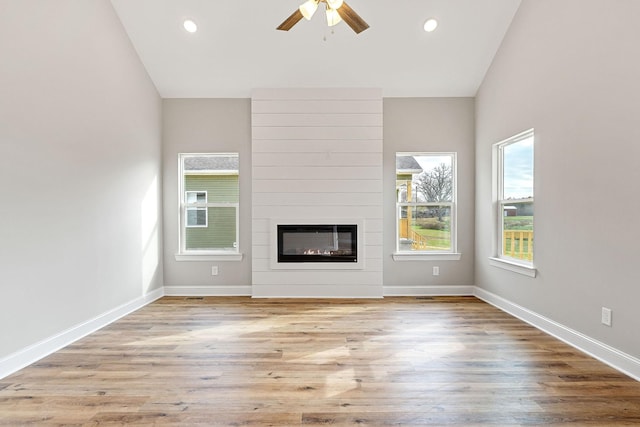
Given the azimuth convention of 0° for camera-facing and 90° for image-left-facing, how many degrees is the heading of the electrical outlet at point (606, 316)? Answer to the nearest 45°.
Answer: approximately 45°

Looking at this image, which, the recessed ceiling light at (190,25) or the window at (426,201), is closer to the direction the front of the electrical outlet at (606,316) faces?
the recessed ceiling light

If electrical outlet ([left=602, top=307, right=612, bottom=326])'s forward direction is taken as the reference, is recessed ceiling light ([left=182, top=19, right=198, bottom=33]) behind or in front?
in front

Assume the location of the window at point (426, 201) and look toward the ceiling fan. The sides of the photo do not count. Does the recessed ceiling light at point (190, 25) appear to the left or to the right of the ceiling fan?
right

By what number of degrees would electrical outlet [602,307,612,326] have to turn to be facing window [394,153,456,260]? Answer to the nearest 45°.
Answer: approximately 90° to its right

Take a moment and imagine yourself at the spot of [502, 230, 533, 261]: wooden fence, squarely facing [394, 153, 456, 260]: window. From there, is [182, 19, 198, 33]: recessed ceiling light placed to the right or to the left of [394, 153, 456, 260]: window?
left

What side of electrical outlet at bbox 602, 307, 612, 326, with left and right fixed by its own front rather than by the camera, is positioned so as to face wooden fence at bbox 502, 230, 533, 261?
right
